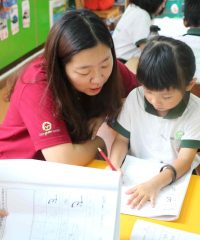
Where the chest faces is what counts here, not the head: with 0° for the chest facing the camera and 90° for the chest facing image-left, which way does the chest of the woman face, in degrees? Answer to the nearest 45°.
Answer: approximately 315°
